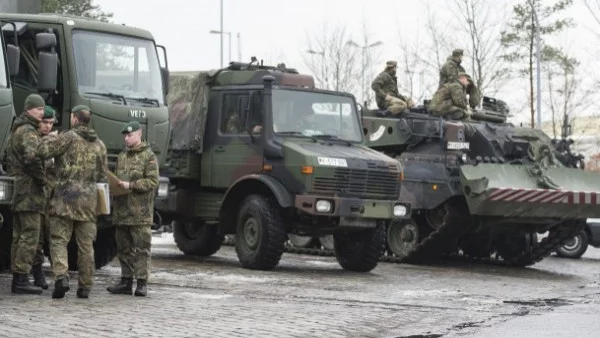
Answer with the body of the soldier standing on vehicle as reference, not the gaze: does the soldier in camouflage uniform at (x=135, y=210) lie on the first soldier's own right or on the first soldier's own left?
on the first soldier's own right

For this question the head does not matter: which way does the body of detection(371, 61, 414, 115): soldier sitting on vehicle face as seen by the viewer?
to the viewer's right

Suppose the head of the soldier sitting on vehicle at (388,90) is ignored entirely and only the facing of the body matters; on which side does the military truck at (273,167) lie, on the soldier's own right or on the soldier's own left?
on the soldier's own right

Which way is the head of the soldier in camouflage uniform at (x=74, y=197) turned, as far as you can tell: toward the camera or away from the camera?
away from the camera

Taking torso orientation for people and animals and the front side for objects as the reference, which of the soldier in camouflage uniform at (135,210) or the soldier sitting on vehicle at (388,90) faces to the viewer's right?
the soldier sitting on vehicle

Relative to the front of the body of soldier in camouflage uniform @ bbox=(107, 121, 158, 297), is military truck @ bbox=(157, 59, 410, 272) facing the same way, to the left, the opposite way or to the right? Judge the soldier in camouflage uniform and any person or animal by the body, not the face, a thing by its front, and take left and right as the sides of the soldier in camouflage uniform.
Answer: to the left
